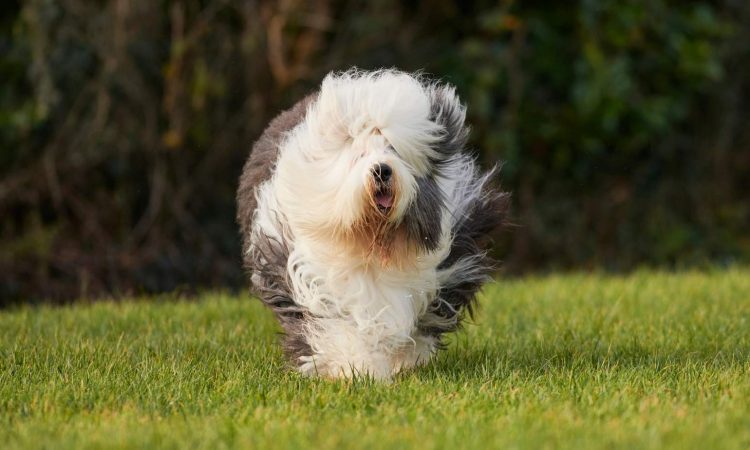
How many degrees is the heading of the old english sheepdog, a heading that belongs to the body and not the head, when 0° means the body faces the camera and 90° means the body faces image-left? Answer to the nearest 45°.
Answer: approximately 0°
